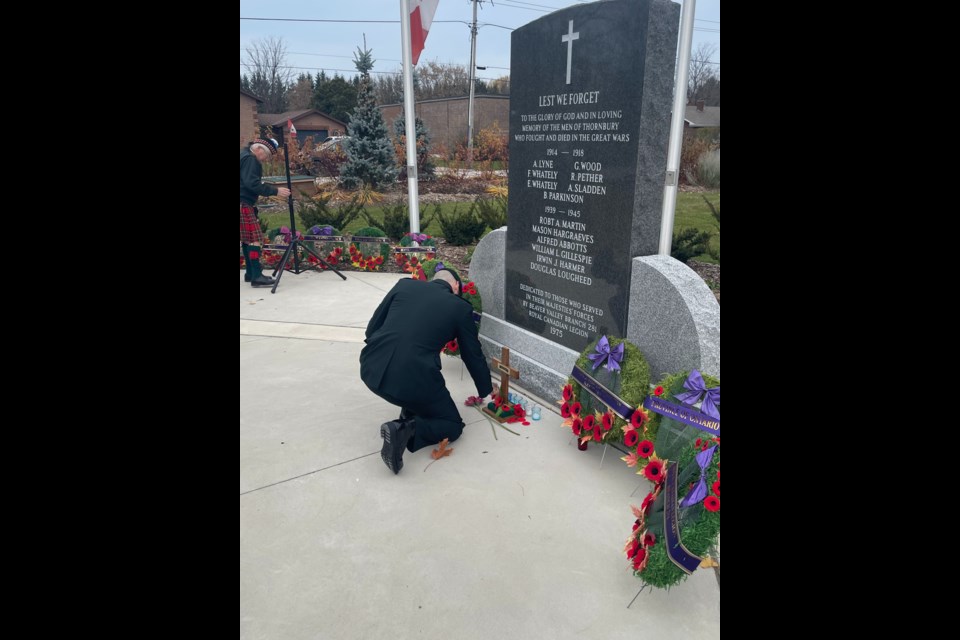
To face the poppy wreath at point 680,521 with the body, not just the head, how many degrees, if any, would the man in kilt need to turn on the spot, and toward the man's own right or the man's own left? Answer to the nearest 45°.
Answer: approximately 90° to the man's own right

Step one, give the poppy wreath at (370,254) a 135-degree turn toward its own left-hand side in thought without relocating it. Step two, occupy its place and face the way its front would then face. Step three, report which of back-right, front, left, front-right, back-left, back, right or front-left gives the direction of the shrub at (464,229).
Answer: front

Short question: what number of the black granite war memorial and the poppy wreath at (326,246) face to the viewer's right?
0

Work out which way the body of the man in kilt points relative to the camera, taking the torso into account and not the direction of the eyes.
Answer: to the viewer's right

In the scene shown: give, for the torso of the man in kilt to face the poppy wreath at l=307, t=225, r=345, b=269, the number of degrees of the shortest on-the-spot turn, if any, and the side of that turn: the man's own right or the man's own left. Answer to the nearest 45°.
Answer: approximately 45° to the man's own left

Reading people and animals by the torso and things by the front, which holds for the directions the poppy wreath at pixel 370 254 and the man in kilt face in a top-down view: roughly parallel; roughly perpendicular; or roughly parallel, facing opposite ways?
roughly perpendicular

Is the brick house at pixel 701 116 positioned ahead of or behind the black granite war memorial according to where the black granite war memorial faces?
behind
